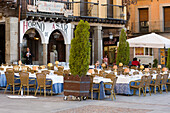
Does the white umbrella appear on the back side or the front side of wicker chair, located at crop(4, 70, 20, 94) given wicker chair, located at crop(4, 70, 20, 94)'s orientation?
on the front side

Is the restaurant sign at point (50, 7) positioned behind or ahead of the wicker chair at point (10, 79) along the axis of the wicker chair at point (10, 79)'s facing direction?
ahead

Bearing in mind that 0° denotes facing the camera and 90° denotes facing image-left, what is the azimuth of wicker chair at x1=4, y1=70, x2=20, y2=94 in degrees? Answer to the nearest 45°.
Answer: approximately 225°

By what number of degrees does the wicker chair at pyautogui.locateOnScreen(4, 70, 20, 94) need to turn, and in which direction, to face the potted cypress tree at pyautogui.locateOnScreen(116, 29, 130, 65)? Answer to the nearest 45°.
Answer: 0° — it already faces it

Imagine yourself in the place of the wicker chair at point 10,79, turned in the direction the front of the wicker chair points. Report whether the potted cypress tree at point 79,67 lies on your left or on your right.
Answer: on your right
